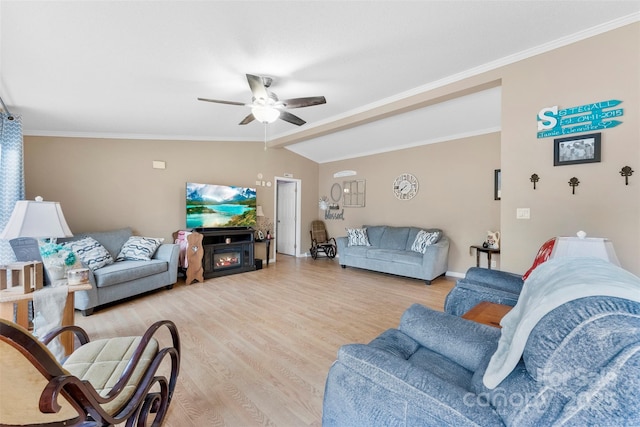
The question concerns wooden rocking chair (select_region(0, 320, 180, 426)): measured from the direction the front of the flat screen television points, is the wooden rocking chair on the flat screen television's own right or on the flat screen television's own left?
on the flat screen television's own right

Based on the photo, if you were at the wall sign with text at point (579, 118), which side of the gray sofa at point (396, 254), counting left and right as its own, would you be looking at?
left

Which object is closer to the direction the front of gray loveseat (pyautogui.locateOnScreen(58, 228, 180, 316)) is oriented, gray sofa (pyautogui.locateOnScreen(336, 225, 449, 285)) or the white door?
the gray sofa

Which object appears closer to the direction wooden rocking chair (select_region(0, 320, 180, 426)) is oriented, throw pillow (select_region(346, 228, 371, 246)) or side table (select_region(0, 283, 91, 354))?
the throw pillow

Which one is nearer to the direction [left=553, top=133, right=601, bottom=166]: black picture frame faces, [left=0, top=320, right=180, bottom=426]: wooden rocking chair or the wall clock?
the wooden rocking chair

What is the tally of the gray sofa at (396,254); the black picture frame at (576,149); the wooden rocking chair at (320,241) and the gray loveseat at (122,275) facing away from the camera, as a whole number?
0

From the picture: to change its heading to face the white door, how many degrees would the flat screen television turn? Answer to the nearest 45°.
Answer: approximately 90° to its left

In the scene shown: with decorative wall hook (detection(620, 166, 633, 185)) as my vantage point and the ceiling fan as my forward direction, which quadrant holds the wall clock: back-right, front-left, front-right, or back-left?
front-right

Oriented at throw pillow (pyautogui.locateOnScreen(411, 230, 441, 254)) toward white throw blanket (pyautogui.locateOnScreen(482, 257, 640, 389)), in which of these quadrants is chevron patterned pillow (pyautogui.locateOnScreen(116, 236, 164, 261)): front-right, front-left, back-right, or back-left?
front-right

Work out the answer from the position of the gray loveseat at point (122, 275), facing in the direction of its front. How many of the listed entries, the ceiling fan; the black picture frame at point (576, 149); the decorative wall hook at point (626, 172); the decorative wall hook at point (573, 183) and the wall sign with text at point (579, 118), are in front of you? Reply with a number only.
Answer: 5

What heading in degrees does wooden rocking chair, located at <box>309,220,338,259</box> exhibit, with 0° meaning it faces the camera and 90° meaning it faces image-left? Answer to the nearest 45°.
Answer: approximately 315°

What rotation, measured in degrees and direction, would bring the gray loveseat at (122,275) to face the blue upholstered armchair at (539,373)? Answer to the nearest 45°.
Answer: approximately 45° to its right

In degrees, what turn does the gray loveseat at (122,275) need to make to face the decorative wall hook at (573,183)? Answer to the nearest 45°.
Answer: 0° — it already faces it
